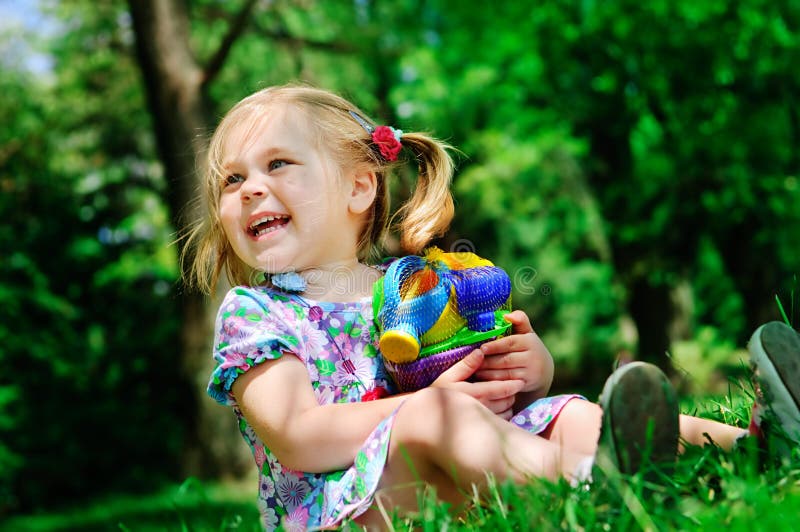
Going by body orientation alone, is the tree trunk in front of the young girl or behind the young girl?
behind

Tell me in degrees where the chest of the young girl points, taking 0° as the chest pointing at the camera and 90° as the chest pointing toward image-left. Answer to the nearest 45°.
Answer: approximately 315°
